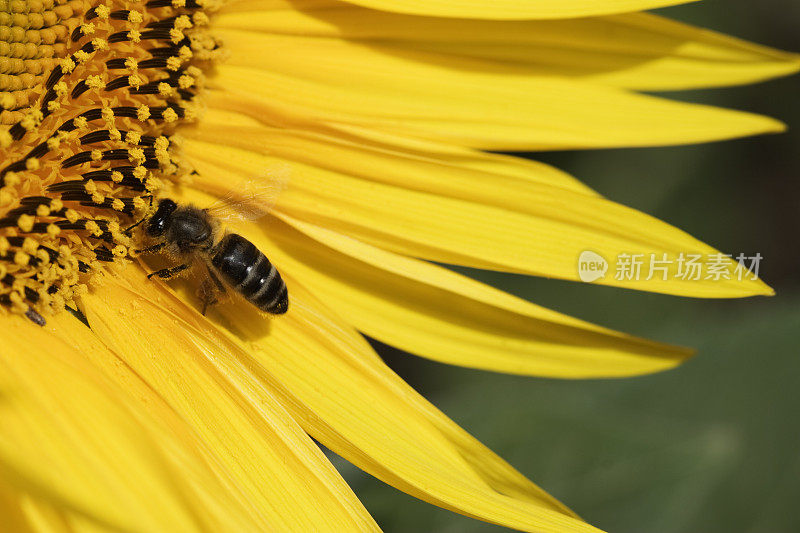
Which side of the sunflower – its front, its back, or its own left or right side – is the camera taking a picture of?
front
